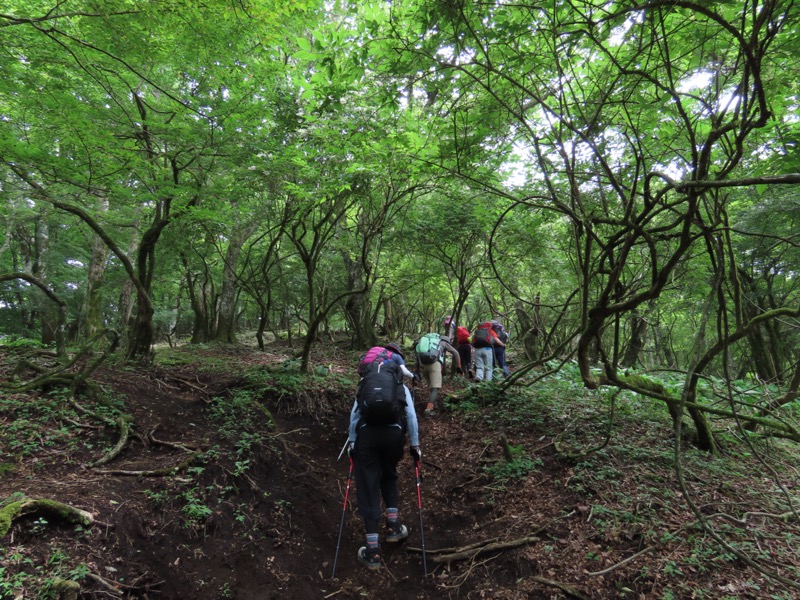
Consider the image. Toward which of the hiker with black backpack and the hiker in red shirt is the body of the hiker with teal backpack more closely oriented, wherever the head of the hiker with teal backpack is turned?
the hiker in red shirt

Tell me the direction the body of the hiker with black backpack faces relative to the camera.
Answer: away from the camera

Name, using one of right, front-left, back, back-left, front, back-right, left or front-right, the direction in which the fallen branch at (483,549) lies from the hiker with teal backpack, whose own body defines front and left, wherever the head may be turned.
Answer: back-right

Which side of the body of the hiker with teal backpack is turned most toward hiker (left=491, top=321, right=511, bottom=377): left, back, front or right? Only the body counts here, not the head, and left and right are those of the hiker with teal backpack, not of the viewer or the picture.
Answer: front

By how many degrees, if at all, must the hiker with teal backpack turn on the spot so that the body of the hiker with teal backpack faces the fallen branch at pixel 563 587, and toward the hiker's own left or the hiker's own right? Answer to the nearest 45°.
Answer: approximately 135° to the hiker's own right

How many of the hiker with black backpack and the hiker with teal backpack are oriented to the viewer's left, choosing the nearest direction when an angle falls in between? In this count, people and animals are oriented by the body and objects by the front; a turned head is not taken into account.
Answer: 0

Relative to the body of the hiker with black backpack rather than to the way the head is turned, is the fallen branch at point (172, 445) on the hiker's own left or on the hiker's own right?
on the hiker's own left

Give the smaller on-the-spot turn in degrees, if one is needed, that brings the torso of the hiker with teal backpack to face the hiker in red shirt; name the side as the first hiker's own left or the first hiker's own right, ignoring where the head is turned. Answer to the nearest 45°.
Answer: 0° — they already face them

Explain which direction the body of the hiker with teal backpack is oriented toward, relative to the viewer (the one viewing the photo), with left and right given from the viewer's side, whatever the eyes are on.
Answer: facing away from the viewer and to the right of the viewer

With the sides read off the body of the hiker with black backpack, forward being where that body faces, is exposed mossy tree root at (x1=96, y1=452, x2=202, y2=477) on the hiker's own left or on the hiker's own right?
on the hiker's own left

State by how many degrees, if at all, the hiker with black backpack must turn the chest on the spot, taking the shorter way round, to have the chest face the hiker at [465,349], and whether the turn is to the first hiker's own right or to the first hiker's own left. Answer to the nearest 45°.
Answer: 0° — they already face them

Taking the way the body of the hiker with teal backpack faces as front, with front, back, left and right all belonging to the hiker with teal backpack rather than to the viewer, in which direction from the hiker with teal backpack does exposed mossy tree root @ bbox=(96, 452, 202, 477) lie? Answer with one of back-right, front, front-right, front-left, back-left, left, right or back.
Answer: back
